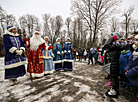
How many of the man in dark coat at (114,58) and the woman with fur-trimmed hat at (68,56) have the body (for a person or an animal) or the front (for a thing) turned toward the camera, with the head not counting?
1

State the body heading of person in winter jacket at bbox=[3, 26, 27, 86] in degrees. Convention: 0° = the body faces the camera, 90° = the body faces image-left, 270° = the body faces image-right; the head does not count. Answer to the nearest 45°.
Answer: approximately 315°

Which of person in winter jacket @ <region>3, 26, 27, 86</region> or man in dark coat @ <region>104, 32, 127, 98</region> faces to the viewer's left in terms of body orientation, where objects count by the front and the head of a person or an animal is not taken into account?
the man in dark coat

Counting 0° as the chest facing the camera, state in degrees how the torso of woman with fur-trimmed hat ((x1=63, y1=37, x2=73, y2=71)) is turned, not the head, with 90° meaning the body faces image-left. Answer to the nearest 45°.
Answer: approximately 0°

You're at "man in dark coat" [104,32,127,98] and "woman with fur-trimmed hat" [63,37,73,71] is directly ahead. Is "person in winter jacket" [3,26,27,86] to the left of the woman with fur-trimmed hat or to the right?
left

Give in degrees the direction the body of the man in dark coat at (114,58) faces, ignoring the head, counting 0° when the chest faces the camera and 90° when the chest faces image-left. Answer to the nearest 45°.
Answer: approximately 90°
